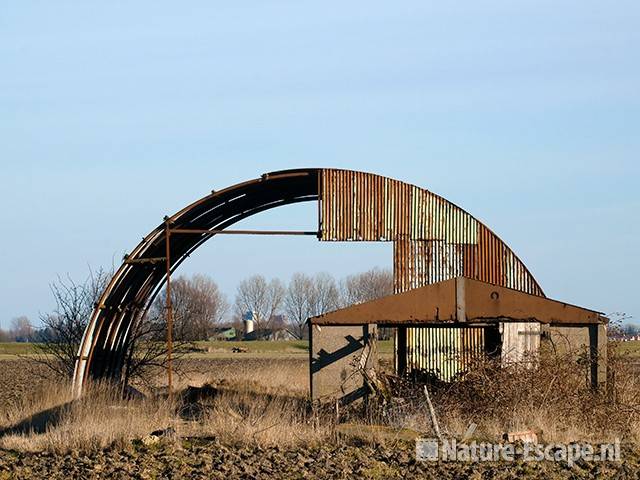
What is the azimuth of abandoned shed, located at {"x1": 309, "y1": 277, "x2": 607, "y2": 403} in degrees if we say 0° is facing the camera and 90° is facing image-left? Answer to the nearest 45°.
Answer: approximately 0°

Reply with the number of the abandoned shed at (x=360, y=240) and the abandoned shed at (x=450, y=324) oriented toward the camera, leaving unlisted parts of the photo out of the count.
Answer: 2

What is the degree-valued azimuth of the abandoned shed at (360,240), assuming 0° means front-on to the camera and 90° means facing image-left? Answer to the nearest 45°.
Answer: approximately 0°
